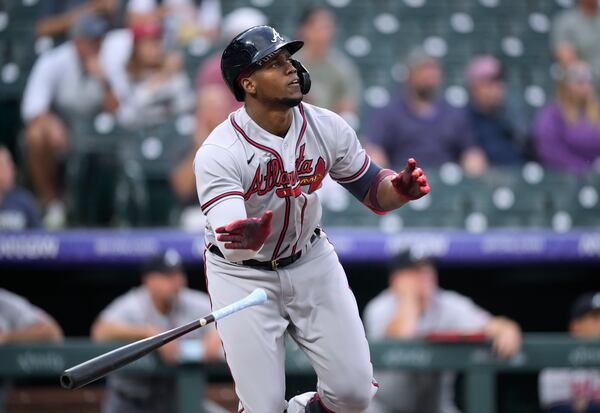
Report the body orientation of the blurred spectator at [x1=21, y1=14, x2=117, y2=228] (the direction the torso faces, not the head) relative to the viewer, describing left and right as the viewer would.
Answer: facing the viewer and to the right of the viewer

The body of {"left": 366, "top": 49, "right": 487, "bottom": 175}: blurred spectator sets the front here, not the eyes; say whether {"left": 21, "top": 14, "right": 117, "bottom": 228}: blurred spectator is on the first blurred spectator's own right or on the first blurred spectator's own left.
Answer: on the first blurred spectator's own right

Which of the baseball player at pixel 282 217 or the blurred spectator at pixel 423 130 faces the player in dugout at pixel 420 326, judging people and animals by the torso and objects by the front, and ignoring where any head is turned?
the blurred spectator

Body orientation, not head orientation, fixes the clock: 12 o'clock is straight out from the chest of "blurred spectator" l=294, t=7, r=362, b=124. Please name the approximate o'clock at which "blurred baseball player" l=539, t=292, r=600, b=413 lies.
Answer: "blurred baseball player" l=539, t=292, r=600, b=413 is roughly at 11 o'clock from "blurred spectator" l=294, t=7, r=362, b=124.

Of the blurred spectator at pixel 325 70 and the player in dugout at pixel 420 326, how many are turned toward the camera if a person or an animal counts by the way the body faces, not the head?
2

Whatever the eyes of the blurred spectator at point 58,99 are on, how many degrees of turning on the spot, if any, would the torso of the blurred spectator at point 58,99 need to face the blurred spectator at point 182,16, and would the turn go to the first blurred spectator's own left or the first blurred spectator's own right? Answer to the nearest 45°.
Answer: approximately 90° to the first blurred spectator's own left

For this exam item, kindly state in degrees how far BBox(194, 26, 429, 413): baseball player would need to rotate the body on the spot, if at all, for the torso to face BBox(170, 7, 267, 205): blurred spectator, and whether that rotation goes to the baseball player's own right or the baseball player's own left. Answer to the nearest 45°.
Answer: approximately 135° to the baseball player's own left

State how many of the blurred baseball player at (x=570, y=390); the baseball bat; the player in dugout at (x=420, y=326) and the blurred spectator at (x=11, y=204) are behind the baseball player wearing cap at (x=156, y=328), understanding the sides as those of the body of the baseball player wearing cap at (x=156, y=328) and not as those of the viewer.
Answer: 1

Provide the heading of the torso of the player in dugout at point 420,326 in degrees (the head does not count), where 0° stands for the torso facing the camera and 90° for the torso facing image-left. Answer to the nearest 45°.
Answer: approximately 0°

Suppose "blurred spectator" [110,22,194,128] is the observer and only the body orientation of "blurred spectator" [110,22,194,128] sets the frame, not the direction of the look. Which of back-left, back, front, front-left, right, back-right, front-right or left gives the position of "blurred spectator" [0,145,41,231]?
front-right

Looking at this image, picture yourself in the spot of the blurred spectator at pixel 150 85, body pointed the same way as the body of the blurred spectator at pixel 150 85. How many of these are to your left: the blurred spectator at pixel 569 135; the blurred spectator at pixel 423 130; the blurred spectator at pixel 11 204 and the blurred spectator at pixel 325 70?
3

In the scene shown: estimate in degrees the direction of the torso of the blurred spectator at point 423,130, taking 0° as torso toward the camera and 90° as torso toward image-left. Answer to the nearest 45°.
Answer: approximately 0°
